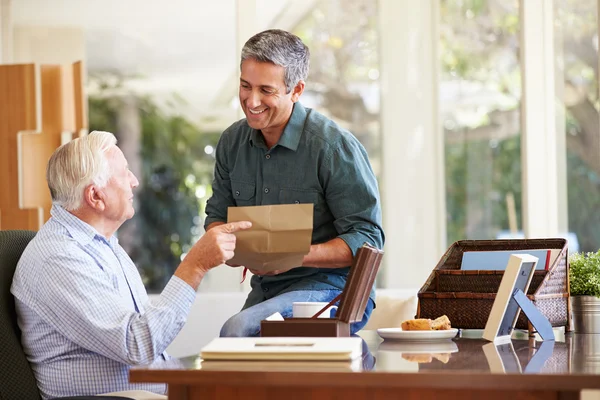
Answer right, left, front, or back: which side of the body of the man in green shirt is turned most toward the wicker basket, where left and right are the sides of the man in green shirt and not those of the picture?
left

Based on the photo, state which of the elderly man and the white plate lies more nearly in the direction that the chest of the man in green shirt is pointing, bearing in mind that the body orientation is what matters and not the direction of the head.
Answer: the elderly man

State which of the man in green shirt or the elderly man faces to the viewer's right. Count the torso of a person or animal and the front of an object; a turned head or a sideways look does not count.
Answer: the elderly man

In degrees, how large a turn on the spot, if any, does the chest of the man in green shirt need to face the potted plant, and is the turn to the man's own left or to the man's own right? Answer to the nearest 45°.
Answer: approximately 135° to the man's own left

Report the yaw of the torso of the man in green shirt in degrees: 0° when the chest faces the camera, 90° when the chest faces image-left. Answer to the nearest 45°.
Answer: approximately 45°

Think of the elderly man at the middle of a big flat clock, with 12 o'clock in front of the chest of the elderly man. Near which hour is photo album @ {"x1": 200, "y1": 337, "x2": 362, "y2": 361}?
The photo album is roughly at 12 o'clock from the elderly man.

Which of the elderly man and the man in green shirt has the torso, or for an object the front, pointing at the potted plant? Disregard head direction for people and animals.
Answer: the elderly man

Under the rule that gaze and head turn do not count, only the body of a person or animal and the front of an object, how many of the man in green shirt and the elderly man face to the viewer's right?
1

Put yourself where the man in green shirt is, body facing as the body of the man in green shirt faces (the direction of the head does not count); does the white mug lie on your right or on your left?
on your left

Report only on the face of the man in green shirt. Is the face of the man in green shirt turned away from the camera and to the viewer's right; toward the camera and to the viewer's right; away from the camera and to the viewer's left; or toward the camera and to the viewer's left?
toward the camera and to the viewer's left

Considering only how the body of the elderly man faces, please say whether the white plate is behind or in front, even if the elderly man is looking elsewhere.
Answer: in front

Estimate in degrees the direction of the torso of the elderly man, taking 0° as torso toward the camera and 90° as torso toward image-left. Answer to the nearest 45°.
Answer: approximately 270°

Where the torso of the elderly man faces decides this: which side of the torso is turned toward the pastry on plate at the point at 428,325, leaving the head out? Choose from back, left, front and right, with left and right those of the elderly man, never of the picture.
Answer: front

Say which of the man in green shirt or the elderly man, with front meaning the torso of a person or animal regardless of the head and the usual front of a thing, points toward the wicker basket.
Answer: the elderly man

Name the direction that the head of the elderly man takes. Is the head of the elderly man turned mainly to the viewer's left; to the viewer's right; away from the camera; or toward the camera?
to the viewer's right

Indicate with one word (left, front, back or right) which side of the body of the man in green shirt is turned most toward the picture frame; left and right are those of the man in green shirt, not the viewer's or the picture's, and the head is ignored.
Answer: left
